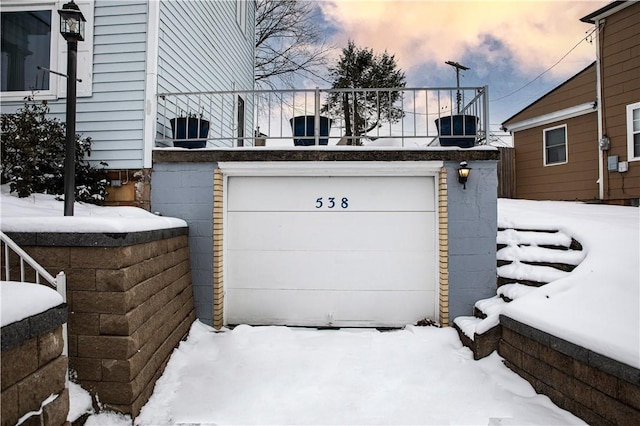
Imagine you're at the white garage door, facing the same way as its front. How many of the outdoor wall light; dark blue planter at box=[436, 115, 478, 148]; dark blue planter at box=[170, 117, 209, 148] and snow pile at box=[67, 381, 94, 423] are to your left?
2

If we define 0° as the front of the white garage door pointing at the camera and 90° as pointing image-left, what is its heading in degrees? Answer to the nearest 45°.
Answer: approximately 0°

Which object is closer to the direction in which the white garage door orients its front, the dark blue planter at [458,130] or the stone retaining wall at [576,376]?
the stone retaining wall

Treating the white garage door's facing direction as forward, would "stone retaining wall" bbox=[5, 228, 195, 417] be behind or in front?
in front

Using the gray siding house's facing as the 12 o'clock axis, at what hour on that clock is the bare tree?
The bare tree is roughly at 7 o'clock from the gray siding house.

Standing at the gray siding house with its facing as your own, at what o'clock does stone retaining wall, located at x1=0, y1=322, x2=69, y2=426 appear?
The stone retaining wall is roughly at 12 o'clock from the gray siding house.

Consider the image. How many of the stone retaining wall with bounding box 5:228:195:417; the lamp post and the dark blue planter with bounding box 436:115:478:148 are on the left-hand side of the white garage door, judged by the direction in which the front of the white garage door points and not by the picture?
1

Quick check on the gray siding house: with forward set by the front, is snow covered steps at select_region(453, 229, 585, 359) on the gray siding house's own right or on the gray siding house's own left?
on the gray siding house's own left

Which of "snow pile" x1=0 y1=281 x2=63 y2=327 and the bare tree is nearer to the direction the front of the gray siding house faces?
the snow pile

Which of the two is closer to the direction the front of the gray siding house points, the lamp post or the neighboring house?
the lamp post

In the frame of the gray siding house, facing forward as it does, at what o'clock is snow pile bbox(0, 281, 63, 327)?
The snow pile is roughly at 12 o'clock from the gray siding house.

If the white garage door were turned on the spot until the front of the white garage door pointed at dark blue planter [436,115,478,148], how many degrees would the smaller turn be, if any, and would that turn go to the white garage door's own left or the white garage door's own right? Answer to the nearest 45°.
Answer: approximately 90° to the white garage door's own left

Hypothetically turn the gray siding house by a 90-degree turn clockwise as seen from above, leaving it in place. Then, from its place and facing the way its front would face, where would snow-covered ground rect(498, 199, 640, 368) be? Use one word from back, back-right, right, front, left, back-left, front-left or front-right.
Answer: back-left
